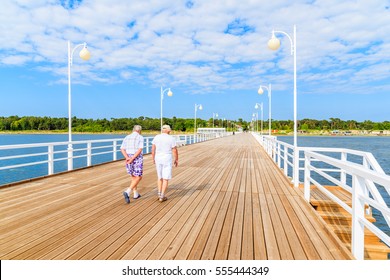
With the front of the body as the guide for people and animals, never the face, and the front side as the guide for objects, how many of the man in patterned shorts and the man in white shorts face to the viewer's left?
0

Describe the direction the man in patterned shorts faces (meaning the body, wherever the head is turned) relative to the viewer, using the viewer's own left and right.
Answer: facing away from the viewer and to the right of the viewer

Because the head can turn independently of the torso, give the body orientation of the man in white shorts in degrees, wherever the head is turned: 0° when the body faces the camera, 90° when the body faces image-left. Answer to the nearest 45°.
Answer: approximately 180°
